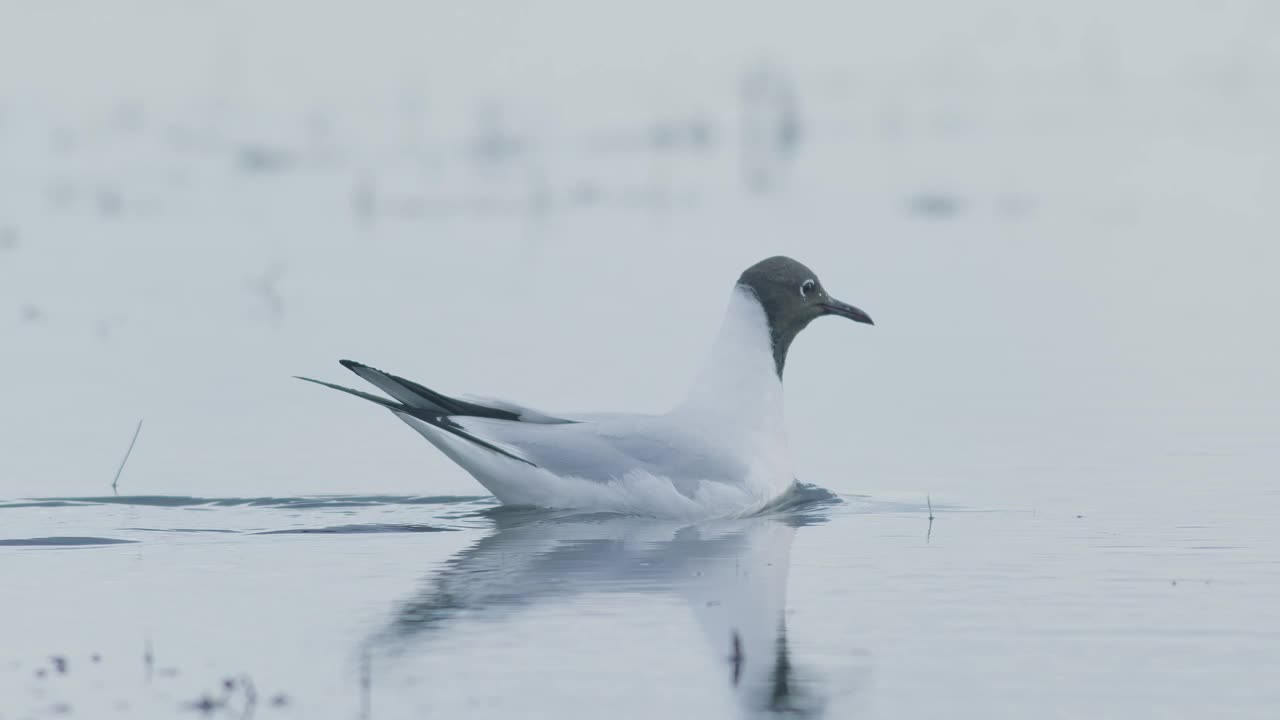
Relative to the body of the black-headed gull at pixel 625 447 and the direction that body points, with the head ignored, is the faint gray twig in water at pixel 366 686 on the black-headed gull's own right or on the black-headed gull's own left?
on the black-headed gull's own right

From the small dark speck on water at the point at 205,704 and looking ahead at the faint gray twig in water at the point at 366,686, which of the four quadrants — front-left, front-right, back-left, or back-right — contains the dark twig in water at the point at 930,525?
front-left

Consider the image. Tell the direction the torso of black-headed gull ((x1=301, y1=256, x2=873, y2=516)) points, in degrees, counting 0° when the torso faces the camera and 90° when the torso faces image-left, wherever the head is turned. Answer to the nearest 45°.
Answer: approximately 270°

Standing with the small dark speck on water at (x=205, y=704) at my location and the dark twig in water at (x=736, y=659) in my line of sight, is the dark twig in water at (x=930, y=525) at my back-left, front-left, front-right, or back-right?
front-left

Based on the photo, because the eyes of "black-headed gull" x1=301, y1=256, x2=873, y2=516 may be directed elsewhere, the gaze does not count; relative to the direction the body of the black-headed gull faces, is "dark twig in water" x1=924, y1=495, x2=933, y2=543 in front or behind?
in front

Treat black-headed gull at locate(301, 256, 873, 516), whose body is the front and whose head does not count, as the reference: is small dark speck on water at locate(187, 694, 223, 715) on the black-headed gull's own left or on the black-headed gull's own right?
on the black-headed gull's own right

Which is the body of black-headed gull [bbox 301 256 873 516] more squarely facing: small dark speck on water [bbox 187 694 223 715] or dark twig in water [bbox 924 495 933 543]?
the dark twig in water

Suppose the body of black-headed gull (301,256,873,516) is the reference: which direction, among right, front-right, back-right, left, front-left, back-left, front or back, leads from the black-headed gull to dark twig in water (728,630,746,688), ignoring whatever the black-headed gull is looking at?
right
